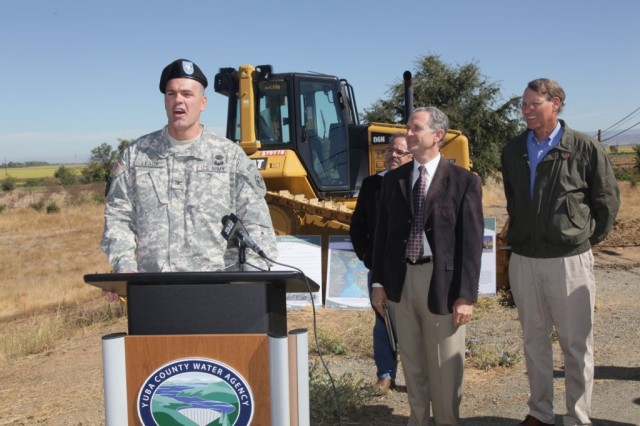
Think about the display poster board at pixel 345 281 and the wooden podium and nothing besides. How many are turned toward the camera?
2

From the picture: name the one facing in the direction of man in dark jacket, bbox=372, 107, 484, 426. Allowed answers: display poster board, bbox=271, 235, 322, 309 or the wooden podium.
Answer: the display poster board

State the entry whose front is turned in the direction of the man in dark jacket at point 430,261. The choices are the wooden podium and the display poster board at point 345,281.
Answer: the display poster board

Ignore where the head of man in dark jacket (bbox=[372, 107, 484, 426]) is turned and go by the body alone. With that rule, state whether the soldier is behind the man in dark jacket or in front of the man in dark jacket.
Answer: in front

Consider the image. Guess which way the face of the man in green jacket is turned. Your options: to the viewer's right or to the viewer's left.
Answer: to the viewer's left

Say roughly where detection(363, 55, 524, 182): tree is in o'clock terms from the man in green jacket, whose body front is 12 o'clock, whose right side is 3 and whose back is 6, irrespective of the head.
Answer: The tree is roughly at 4 o'clock from the man in green jacket.

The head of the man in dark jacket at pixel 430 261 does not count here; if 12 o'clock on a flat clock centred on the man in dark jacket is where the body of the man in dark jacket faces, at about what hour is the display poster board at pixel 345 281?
The display poster board is roughly at 4 o'clock from the man in dark jacket.

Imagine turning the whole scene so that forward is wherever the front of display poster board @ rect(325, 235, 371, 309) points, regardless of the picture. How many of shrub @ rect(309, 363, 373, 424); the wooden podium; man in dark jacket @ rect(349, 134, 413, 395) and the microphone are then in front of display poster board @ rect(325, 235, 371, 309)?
4

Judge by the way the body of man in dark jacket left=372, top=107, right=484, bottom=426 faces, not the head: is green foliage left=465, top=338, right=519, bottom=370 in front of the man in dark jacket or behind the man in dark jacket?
behind

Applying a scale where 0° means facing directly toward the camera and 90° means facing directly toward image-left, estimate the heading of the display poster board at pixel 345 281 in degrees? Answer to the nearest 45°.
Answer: approximately 0°

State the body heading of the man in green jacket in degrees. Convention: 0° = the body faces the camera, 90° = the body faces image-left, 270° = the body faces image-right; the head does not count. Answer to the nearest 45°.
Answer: approximately 45°

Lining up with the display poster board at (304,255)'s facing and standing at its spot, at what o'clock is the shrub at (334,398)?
The shrub is roughly at 12 o'clock from the display poster board.

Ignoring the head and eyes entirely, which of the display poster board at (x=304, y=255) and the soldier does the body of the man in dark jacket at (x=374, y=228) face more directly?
the soldier

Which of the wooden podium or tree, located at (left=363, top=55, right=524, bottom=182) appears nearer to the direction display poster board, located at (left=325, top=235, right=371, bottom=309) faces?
the wooden podium
